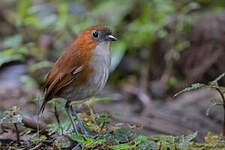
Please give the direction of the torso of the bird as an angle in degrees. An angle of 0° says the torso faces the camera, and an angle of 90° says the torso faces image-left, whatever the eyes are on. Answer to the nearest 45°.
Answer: approximately 270°

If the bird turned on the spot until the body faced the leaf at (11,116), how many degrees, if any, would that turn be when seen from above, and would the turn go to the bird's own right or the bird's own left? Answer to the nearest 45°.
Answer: approximately 135° to the bird's own right
